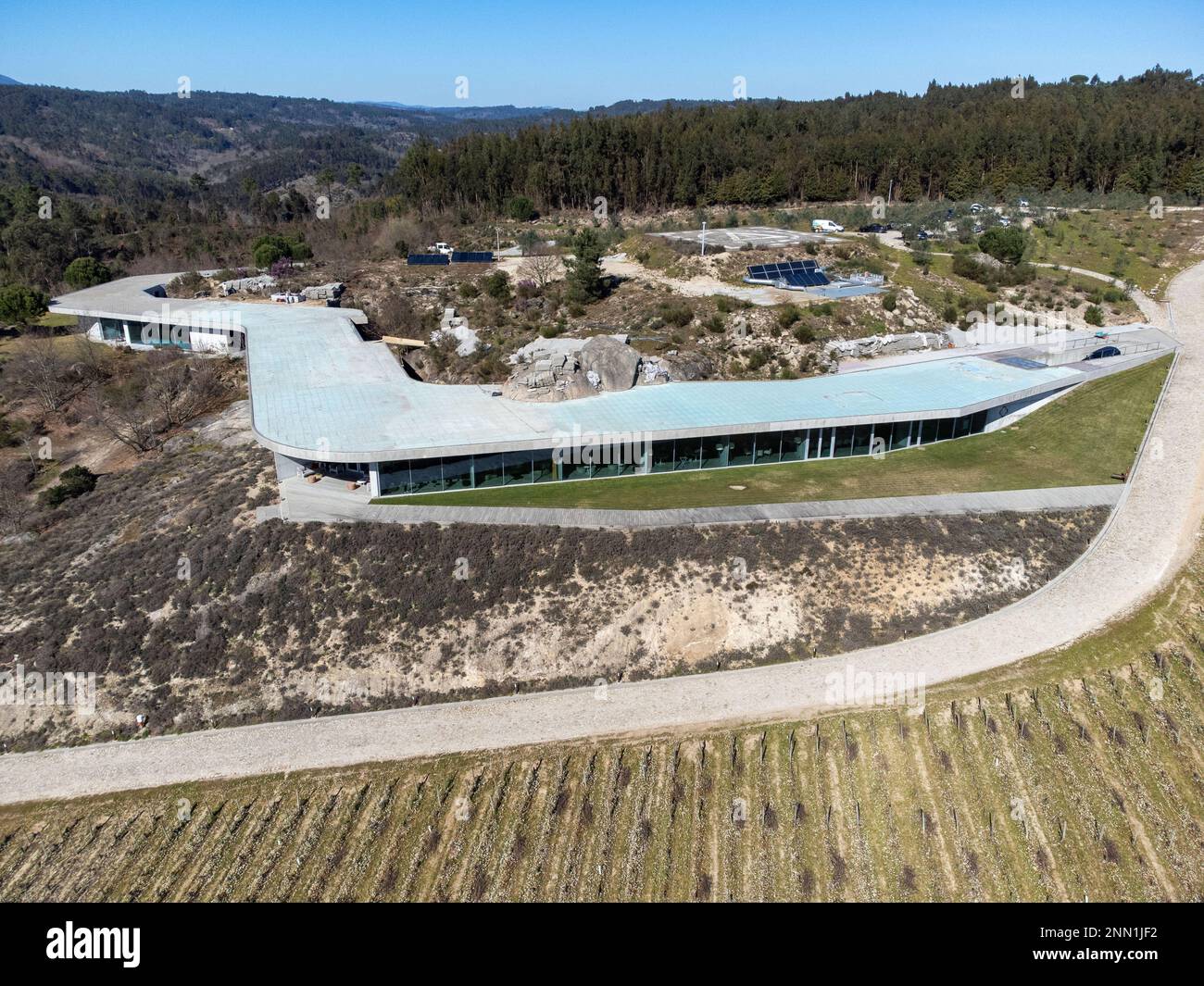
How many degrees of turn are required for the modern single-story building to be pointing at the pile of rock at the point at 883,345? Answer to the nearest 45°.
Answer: approximately 135° to its left

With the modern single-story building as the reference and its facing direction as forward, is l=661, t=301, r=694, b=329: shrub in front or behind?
behind

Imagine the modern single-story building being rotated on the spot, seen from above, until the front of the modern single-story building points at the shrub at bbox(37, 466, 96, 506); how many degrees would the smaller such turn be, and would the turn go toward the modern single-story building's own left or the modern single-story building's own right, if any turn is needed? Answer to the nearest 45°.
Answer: approximately 90° to the modern single-story building's own right

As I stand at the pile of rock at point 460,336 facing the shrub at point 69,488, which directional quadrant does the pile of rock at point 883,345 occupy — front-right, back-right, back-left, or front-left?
back-left

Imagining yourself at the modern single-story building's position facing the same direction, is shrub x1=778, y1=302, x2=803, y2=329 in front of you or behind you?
behind

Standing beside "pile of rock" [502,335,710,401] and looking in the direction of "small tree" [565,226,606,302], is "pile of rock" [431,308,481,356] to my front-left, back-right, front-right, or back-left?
front-left

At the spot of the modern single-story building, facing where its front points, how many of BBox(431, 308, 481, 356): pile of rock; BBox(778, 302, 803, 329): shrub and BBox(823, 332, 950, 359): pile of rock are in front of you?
0

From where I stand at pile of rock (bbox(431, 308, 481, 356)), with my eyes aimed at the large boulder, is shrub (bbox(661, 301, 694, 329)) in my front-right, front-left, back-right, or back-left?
front-left

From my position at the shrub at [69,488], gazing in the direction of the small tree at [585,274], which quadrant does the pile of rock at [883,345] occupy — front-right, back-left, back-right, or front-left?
front-right

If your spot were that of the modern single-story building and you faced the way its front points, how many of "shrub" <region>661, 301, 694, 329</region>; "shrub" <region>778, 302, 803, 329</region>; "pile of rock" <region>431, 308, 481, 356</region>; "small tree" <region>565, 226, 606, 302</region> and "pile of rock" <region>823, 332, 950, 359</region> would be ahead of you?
0

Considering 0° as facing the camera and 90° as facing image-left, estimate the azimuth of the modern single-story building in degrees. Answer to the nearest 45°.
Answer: approximately 0°

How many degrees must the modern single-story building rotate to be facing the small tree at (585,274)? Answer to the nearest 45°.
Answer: approximately 180°

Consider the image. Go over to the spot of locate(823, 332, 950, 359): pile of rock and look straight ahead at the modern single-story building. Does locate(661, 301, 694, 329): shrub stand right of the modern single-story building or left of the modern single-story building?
right

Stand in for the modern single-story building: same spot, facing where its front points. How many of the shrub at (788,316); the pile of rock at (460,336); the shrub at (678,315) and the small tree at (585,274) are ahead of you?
0
